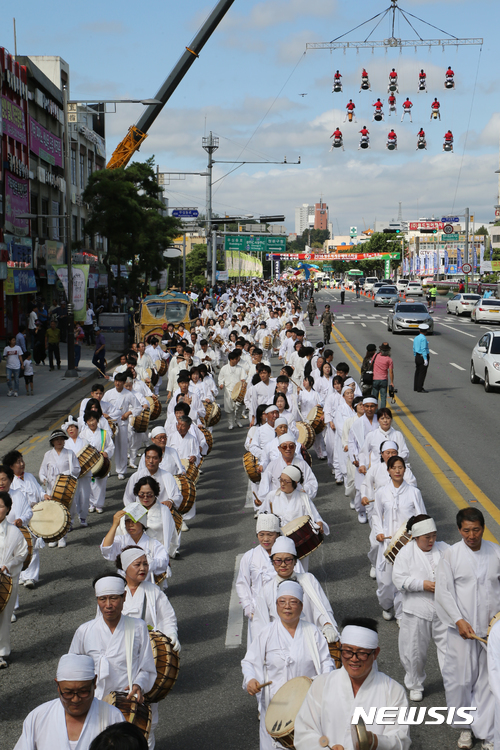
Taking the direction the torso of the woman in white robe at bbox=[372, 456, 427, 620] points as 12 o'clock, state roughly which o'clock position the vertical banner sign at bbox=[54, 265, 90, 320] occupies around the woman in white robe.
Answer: The vertical banner sign is roughly at 5 o'clock from the woman in white robe.

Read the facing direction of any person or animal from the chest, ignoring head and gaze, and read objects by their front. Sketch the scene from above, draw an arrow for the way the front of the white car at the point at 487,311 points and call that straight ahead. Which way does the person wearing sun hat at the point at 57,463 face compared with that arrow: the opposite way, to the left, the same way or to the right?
the opposite way

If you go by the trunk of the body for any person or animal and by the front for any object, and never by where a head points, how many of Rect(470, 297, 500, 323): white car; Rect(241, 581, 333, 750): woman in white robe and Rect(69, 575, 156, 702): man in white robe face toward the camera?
2

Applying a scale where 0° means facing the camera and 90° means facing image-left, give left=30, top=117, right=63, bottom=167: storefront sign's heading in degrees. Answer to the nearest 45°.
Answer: approximately 315°

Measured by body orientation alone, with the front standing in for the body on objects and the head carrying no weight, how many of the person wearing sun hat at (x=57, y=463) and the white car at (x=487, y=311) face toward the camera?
1

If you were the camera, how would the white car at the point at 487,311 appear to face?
facing away from the viewer and to the left of the viewer

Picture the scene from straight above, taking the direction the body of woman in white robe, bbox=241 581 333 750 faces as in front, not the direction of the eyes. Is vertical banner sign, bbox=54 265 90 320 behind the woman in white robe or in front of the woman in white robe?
behind
